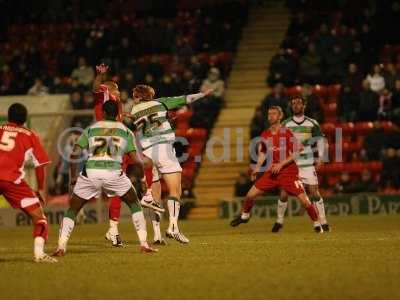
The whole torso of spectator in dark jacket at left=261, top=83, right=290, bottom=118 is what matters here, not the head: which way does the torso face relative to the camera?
toward the camera

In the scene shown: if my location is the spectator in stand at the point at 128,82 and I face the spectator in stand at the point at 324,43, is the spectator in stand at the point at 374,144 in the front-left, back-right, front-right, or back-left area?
front-right

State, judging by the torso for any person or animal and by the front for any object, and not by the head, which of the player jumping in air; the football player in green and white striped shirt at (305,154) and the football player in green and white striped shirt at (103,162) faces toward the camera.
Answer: the football player in green and white striped shirt at (305,154)

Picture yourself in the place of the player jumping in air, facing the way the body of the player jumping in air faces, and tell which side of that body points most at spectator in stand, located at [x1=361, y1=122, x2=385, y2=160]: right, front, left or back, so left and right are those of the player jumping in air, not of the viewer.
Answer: front

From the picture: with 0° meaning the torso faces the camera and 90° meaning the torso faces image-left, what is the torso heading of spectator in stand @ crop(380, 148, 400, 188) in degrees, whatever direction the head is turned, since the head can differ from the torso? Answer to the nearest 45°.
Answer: approximately 0°

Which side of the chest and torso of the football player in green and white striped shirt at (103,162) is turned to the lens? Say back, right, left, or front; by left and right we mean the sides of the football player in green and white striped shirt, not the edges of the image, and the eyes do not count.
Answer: back

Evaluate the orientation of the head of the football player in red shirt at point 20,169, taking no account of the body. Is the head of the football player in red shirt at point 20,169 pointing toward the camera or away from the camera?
away from the camera

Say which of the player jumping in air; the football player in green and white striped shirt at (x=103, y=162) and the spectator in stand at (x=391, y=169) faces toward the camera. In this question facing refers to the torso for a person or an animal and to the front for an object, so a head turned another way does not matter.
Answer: the spectator in stand

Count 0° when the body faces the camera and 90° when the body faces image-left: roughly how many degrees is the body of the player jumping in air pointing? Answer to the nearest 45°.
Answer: approximately 225°

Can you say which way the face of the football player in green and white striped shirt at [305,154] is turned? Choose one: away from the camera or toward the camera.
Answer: toward the camera

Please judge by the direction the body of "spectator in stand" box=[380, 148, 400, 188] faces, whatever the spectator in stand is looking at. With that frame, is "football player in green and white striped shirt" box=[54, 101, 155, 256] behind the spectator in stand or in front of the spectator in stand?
in front

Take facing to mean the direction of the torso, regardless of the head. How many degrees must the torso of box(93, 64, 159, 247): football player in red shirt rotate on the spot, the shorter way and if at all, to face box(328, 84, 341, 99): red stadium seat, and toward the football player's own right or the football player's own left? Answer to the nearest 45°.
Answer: approximately 90° to the football player's own left

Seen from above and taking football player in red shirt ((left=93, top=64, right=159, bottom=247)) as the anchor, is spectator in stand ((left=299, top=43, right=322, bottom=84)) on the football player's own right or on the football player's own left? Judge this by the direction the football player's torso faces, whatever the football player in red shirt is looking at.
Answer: on the football player's own left

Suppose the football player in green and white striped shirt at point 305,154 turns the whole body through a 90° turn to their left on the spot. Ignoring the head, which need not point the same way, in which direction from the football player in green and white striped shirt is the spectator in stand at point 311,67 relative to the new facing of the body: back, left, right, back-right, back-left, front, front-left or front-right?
left

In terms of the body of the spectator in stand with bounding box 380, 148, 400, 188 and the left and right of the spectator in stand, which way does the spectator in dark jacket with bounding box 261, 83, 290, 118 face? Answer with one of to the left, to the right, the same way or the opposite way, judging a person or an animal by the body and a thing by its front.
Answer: the same way
